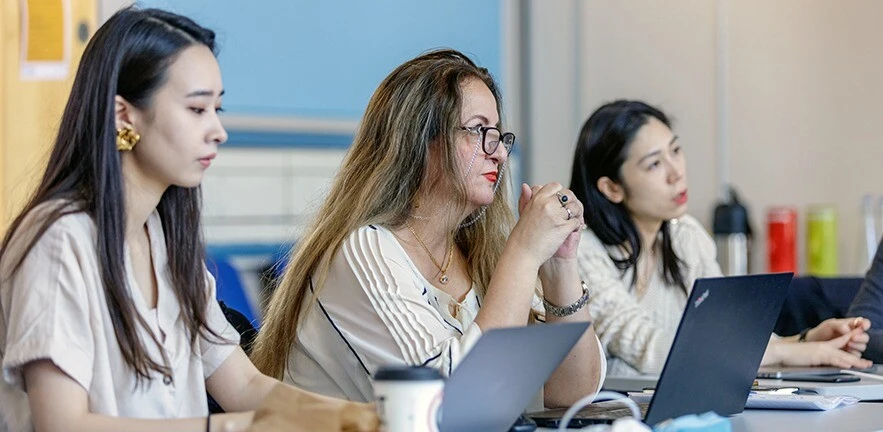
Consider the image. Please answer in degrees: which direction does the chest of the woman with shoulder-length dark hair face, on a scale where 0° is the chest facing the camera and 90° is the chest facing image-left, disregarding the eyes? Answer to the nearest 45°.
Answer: approximately 315°

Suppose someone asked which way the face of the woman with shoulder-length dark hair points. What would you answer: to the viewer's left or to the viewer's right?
to the viewer's right

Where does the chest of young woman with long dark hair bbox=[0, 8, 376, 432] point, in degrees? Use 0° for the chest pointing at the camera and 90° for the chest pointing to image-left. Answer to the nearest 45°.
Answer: approximately 315°

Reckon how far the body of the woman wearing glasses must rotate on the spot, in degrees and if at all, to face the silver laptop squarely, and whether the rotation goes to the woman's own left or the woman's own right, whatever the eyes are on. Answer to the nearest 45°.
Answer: approximately 45° to the woman's own right

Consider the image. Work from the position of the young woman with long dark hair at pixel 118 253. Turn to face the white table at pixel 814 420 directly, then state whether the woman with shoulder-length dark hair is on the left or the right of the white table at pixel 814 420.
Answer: left

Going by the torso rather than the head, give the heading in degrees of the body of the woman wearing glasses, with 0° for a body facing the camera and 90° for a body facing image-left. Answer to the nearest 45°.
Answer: approximately 315°

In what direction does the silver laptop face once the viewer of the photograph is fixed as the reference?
facing away from the viewer and to the left of the viewer
